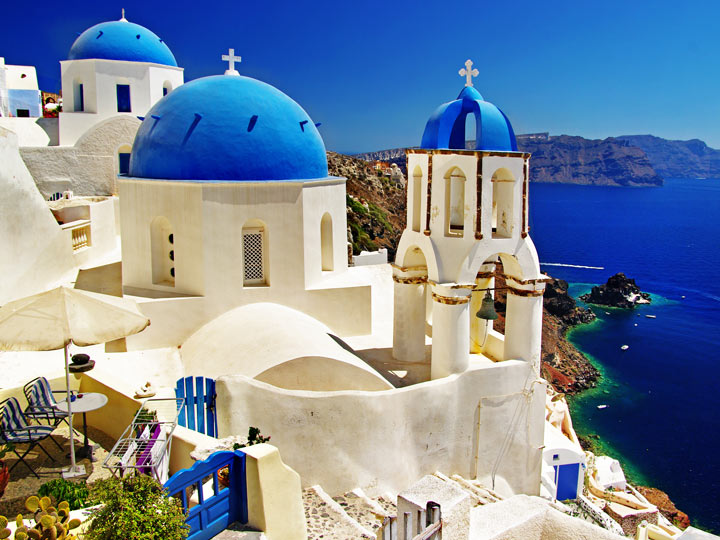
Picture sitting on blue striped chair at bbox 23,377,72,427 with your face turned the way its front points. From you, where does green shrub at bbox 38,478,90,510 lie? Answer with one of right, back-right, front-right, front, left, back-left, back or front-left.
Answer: front-right

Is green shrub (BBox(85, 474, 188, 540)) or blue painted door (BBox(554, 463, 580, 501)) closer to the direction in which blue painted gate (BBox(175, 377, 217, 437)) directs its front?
the green shrub

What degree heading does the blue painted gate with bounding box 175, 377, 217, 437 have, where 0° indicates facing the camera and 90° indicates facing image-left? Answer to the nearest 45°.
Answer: approximately 45°

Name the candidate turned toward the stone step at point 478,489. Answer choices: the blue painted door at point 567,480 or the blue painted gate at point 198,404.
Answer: the blue painted door at point 567,480

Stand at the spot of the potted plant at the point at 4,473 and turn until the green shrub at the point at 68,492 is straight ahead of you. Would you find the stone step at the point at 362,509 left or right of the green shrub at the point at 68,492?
left

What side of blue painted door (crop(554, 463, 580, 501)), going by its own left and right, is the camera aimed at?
front

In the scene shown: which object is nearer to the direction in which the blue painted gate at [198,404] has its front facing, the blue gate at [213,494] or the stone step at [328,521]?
the blue gate

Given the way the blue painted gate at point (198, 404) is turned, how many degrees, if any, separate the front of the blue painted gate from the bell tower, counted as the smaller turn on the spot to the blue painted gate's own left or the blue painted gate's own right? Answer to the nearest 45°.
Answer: approximately 135° to the blue painted gate's own left

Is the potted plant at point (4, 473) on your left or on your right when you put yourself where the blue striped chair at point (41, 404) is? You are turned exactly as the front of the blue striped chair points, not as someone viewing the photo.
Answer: on your right

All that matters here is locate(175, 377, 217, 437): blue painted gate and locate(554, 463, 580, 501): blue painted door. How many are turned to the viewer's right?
0
